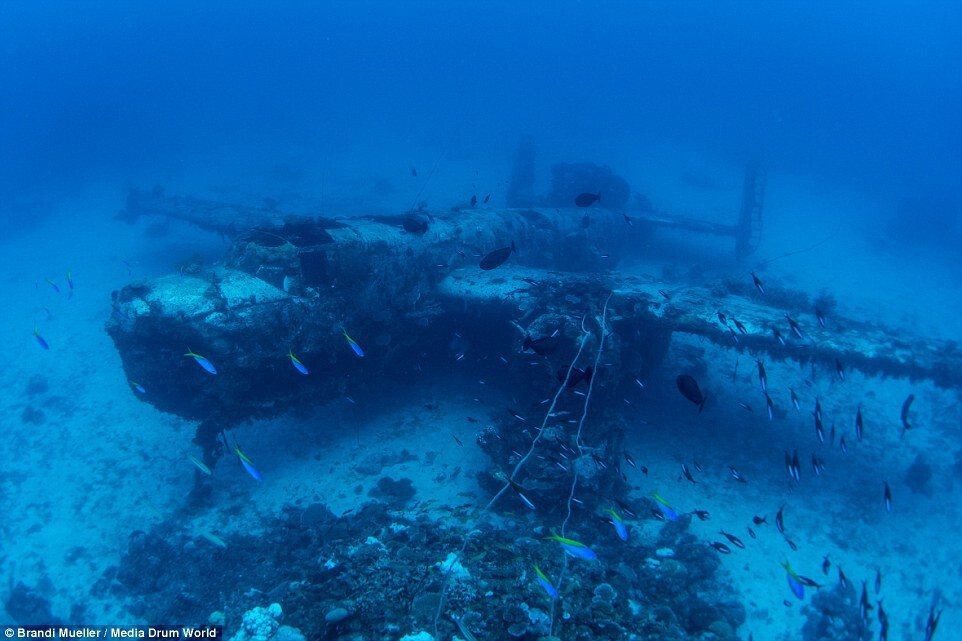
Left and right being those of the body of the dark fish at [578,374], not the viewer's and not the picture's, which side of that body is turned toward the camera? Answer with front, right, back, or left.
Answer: left

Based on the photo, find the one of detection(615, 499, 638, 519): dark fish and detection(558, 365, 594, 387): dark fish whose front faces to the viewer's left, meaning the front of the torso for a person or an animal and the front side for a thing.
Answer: detection(558, 365, 594, 387): dark fish

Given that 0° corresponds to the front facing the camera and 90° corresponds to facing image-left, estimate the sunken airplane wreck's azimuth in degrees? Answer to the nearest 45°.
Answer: approximately 45°

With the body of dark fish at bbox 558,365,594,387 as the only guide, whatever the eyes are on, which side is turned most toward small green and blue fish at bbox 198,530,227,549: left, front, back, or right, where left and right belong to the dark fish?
front

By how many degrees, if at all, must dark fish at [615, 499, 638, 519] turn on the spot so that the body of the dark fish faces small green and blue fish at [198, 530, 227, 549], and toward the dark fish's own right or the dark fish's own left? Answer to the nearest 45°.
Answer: approximately 180°

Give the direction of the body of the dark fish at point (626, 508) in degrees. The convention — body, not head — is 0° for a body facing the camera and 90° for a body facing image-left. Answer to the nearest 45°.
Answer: approximately 270°

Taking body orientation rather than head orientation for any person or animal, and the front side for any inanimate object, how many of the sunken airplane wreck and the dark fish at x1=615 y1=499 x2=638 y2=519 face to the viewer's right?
1

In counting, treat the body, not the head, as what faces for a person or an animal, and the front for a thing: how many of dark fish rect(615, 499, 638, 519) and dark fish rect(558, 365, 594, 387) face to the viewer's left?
1

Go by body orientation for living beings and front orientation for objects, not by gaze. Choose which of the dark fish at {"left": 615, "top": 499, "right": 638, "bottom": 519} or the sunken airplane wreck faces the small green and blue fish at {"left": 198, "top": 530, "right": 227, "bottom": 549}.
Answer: the sunken airplane wreck
